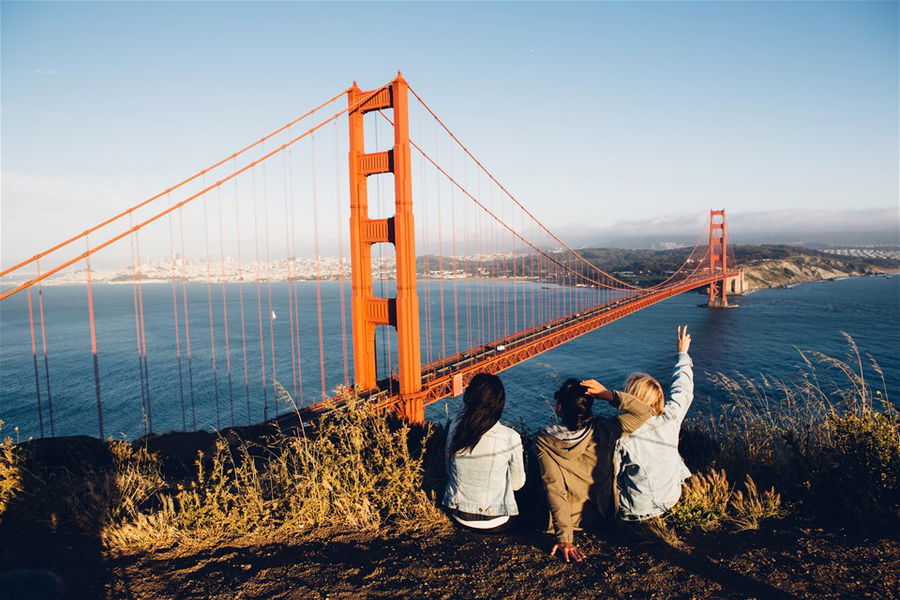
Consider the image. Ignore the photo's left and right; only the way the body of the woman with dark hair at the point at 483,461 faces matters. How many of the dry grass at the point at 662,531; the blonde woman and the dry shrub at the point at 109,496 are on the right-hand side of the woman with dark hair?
2

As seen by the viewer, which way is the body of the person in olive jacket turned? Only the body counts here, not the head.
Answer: away from the camera

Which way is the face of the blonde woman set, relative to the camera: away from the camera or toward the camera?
away from the camera

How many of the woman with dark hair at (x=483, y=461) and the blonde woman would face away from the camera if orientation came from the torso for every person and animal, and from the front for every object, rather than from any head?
2

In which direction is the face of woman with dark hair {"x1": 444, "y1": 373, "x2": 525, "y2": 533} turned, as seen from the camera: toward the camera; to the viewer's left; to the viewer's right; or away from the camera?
away from the camera

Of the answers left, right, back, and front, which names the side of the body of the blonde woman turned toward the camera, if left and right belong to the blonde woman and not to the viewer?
back

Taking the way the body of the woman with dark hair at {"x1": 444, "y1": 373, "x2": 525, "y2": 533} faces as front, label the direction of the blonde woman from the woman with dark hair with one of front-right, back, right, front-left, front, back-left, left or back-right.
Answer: right

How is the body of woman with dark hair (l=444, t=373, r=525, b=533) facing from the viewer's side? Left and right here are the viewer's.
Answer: facing away from the viewer
